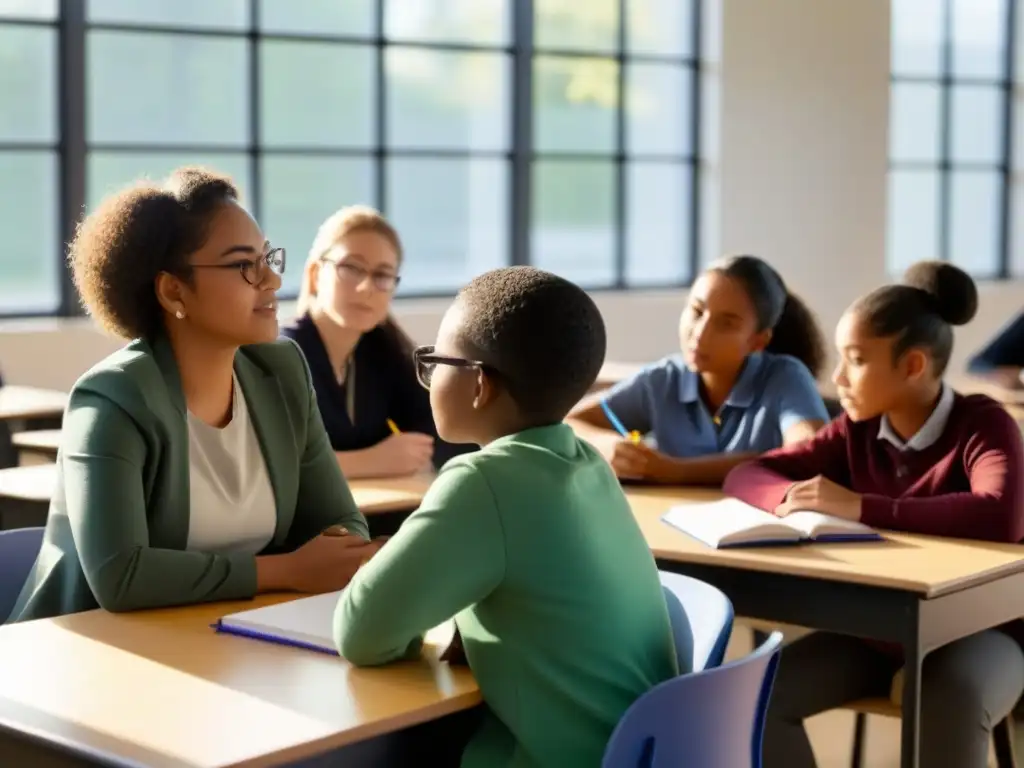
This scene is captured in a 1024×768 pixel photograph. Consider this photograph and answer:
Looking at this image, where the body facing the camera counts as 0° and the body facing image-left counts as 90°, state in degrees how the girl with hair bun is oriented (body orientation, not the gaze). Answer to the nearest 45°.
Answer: approximately 45°

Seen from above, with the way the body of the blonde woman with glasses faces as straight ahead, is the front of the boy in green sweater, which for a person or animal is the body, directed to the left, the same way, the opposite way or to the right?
the opposite way

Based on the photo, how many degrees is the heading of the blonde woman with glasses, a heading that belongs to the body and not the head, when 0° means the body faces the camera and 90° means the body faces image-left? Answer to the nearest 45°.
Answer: approximately 315°

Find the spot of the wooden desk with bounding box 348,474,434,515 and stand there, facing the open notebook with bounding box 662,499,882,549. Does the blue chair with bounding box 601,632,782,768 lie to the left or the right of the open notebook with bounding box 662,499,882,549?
right

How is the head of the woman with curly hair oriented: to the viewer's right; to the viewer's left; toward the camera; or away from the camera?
to the viewer's right

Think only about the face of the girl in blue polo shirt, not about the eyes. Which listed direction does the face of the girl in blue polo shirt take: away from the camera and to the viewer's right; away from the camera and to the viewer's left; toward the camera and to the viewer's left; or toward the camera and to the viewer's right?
toward the camera and to the viewer's left

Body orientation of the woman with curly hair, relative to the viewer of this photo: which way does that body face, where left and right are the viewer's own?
facing the viewer and to the right of the viewer

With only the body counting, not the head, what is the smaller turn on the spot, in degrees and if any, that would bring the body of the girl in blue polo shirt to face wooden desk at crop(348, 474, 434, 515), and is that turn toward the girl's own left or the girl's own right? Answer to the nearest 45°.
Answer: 0° — they already face it

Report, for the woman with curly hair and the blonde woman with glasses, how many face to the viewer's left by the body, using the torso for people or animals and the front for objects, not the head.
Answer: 0

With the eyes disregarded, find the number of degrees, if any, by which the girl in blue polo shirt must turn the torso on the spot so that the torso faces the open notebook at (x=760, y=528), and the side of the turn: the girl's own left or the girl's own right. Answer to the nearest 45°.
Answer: approximately 45° to the girl's own left

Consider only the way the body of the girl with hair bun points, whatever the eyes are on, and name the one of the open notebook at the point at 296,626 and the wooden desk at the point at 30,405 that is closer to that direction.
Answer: the open notebook

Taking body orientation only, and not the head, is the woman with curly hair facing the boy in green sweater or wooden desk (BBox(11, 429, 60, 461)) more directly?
the boy in green sweater

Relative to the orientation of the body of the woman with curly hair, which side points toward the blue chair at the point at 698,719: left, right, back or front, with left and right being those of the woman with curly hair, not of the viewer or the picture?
front

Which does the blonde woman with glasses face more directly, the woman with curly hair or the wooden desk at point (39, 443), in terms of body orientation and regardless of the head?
the woman with curly hair

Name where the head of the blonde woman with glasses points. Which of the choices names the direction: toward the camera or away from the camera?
toward the camera
